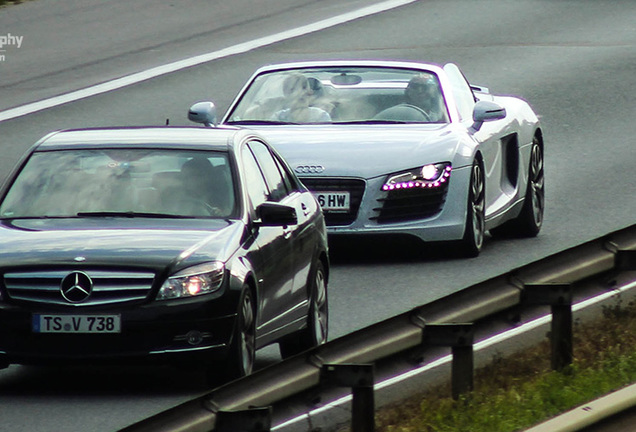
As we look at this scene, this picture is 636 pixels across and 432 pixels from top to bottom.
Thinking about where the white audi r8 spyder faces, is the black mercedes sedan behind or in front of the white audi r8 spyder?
in front

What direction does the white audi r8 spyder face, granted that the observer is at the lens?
facing the viewer
